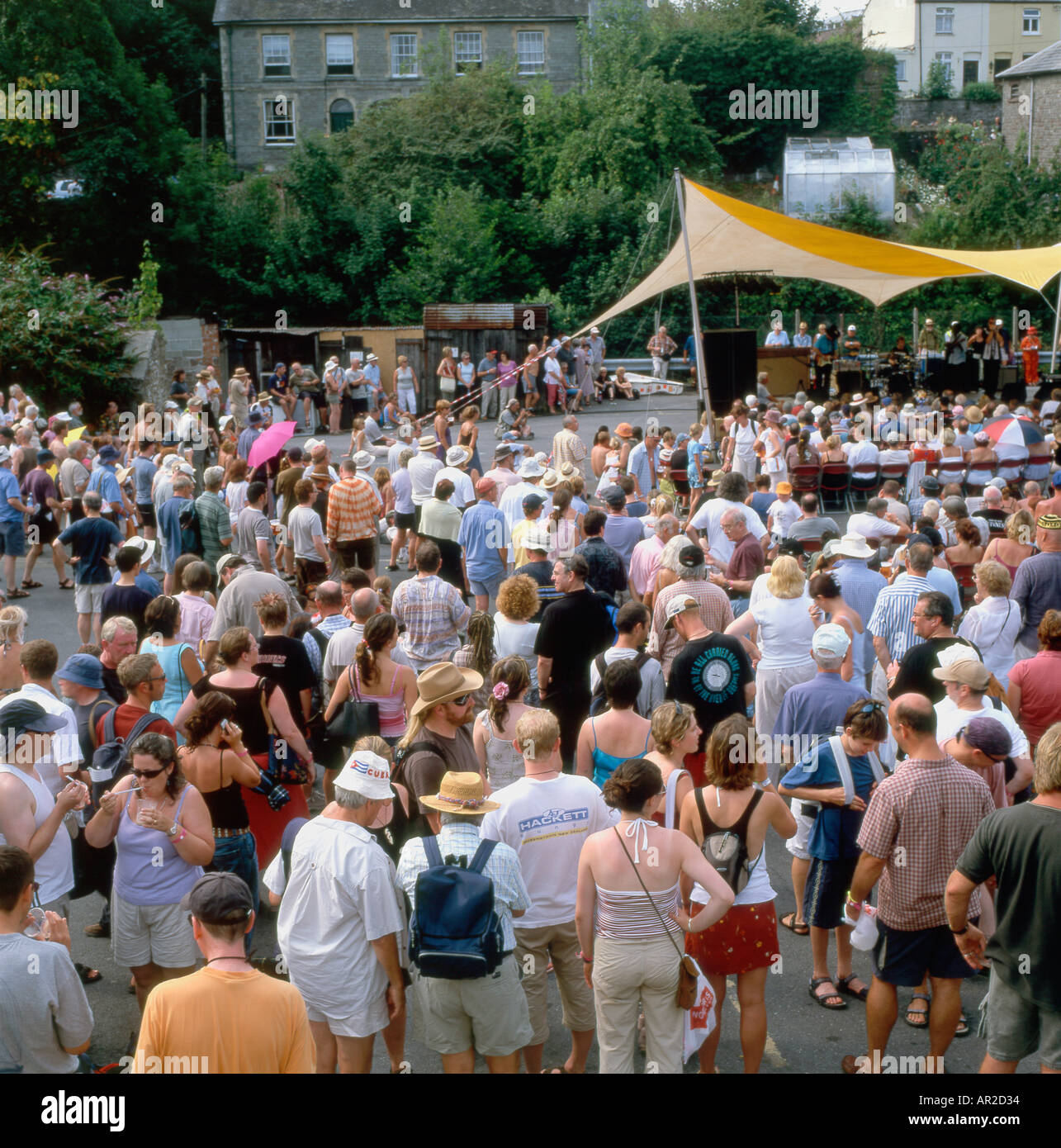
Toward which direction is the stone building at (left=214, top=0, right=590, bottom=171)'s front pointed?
toward the camera

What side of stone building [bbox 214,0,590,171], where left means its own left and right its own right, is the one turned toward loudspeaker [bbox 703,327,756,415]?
front

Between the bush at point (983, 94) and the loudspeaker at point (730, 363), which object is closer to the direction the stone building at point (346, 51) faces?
the loudspeaker

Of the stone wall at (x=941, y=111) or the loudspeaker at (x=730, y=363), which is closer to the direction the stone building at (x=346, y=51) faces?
the loudspeaker

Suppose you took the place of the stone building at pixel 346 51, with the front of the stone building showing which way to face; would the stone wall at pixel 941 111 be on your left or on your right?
on your left
